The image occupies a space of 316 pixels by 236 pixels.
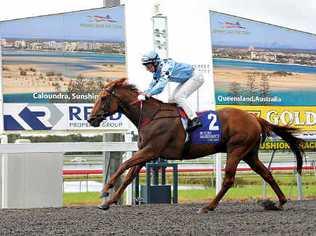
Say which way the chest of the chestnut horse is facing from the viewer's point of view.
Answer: to the viewer's left

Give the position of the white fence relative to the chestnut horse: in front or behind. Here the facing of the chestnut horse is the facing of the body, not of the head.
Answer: in front

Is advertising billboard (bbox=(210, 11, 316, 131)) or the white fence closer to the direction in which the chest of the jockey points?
the white fence

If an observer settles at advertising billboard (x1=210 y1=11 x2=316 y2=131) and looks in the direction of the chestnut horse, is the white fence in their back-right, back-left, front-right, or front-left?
front-right

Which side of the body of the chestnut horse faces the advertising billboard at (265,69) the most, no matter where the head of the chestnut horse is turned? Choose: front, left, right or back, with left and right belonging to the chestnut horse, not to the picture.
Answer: right

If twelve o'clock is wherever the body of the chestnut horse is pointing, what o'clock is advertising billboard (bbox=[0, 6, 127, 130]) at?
The advertising billboard is roughly at 2 o'clock from the chestnut horse.

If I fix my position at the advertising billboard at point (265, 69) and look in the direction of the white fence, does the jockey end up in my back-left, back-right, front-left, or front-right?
front-left

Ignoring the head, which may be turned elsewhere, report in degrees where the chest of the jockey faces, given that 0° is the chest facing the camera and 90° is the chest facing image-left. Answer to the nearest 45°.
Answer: approximately 90°

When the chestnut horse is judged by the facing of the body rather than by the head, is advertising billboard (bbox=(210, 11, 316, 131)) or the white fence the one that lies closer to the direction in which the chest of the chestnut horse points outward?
the white fence

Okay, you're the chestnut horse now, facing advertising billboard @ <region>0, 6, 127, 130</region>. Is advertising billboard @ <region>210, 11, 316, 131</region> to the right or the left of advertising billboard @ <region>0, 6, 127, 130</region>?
right
